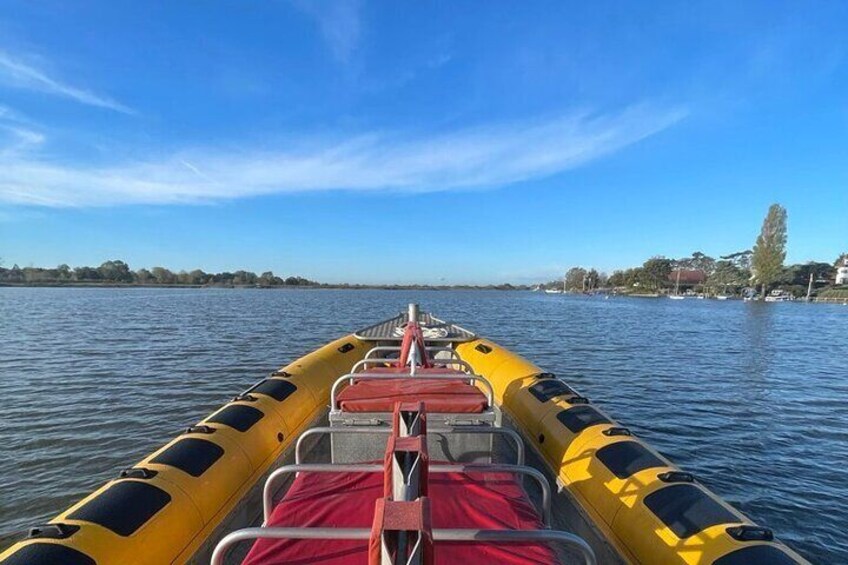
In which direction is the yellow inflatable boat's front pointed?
away from the camera
